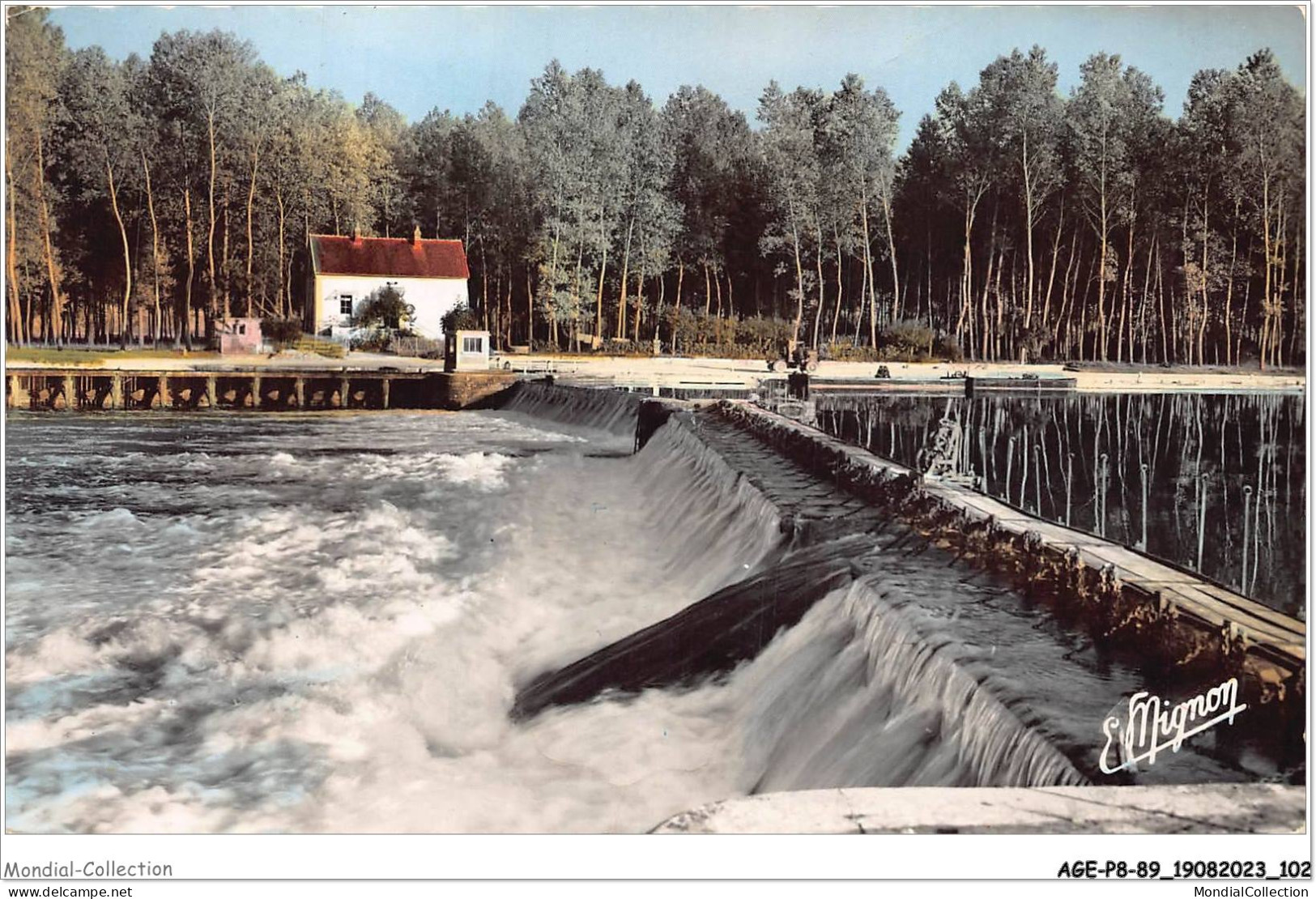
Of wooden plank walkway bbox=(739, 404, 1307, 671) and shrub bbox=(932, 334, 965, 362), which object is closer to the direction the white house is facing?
the wooden plank walkway

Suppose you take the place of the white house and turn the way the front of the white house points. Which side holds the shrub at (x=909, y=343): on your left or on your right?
on your left

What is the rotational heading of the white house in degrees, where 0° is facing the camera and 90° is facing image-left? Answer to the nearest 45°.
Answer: approximately 0°
